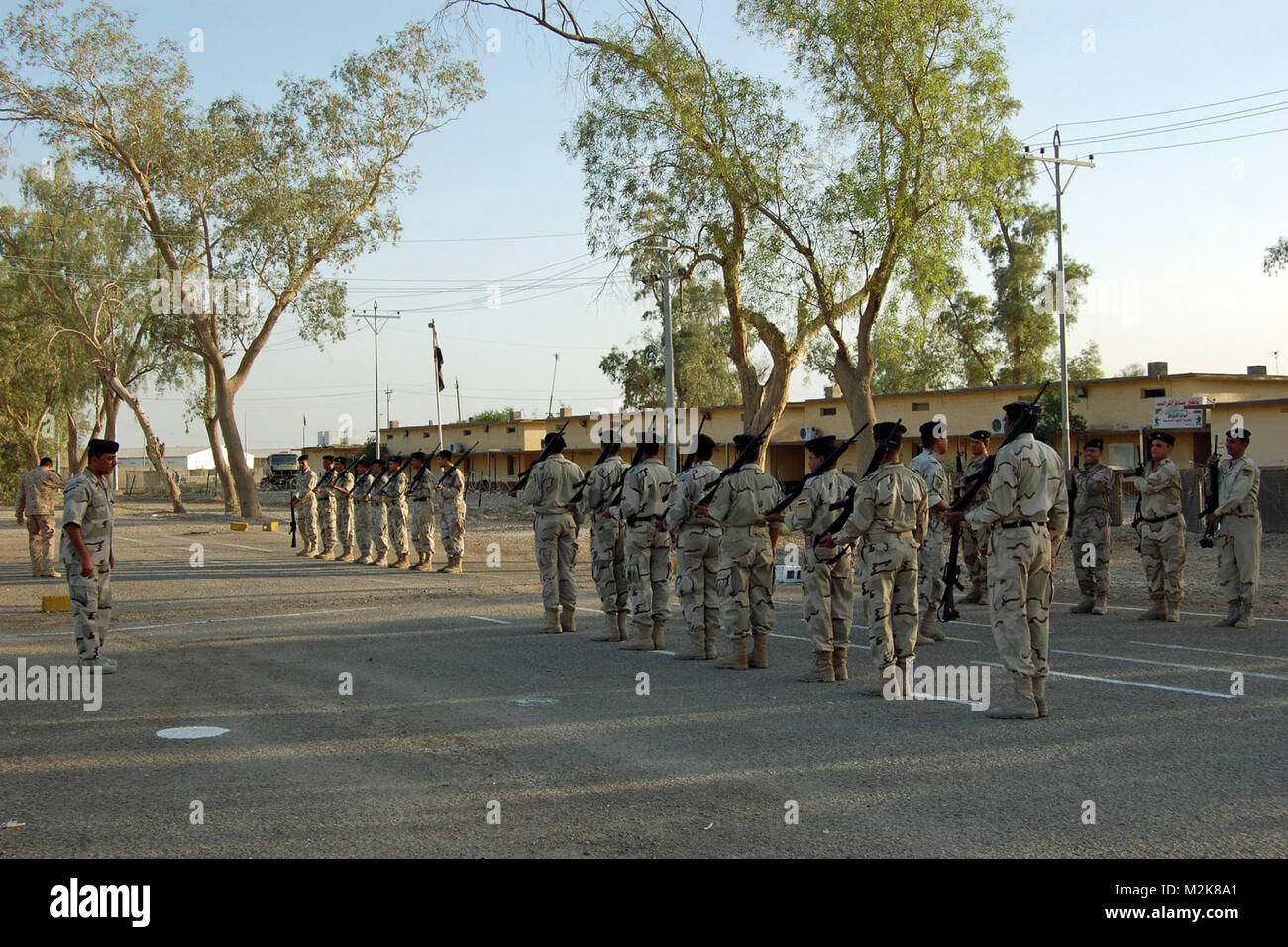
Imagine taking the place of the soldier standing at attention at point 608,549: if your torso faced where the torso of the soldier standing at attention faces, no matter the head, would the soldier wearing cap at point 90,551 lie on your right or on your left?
on your left

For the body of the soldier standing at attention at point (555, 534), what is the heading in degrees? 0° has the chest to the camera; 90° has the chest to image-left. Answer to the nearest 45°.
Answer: approximately 135°

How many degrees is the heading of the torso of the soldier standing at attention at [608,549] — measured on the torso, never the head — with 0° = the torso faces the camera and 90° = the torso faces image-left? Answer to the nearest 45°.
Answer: approximately 135°

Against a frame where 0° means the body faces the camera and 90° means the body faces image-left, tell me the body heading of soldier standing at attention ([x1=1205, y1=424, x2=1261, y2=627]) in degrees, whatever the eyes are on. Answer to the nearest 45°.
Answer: approximately 45°

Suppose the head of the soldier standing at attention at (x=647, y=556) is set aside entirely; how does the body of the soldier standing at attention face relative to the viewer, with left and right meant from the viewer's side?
facing away from the viewer and to the left of the viewer

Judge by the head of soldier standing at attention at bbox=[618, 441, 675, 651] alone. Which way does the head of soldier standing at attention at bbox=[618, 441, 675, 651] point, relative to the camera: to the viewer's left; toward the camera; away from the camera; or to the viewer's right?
away from the camera

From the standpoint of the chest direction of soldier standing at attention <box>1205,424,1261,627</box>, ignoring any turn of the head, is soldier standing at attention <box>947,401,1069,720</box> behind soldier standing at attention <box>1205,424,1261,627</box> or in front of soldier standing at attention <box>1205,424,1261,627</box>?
in front

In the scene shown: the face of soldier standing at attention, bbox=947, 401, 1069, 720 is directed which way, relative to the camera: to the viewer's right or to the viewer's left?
to the viewer's left

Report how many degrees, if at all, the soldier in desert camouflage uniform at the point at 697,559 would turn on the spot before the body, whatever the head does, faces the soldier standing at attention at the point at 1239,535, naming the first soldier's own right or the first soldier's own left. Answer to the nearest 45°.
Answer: approximately 135° to the first soldier's own right

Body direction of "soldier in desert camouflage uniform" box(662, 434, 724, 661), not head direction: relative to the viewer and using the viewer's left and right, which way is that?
facing away from the viewer and to the left of the viewer

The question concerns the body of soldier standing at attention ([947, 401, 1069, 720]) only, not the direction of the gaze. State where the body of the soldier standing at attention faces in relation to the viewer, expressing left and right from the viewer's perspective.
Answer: facing away from the viewer and to the left of the viewer
